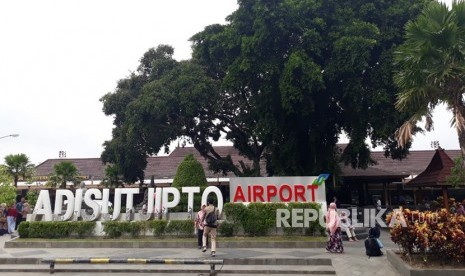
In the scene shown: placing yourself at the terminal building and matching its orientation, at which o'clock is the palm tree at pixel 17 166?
The palm tree is roughly at 3 o'clock from the terminal building.

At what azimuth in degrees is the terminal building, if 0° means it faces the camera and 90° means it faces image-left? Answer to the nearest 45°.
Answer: approximately 0°

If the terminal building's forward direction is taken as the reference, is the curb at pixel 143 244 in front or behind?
in front
